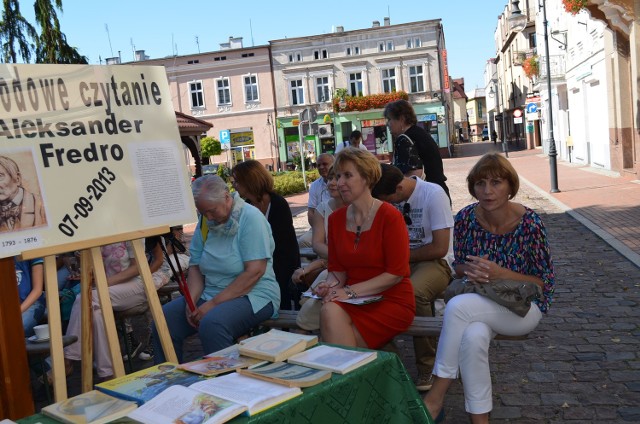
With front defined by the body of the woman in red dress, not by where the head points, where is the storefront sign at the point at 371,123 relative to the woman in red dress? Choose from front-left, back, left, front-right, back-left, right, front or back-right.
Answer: back-right

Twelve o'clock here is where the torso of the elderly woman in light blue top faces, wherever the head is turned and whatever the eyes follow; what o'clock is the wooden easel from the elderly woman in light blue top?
The wooden easel is roughly at 12 o'clock from the elderly woman in light blue top.

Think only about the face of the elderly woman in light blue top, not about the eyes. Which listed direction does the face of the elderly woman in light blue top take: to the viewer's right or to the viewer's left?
to the viewer's left

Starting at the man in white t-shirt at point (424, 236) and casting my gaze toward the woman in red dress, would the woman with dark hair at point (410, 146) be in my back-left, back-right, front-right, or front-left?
back-right

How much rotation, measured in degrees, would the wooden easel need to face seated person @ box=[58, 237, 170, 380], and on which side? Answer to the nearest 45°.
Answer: approximately 135° to its left

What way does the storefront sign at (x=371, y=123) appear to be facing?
toward the camera

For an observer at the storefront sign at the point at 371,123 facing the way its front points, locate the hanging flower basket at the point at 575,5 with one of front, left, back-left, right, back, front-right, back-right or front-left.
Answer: front

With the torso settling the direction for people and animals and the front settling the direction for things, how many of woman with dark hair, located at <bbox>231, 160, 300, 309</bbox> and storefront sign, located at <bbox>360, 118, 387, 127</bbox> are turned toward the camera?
1

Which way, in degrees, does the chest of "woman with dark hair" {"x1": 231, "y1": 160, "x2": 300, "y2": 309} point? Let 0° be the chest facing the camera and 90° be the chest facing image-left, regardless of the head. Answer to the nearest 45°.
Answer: approximately 90°

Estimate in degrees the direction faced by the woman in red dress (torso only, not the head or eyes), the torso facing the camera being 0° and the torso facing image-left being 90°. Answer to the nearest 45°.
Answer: approximately 45°

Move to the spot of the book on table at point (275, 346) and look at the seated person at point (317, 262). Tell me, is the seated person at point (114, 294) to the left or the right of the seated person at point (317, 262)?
left

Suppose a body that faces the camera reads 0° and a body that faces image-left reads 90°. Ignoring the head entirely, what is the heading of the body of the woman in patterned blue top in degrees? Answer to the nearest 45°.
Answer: approximately 45°

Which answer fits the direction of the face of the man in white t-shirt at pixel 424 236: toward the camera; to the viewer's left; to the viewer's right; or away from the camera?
to the viewer's left

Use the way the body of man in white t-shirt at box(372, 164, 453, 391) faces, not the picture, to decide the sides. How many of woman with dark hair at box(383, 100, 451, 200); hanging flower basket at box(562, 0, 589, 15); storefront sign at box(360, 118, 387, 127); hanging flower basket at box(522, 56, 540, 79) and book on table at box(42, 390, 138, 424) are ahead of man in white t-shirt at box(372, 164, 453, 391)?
1

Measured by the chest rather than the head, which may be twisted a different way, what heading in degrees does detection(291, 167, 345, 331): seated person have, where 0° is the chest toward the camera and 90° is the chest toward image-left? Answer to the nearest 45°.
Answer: approximately 45°

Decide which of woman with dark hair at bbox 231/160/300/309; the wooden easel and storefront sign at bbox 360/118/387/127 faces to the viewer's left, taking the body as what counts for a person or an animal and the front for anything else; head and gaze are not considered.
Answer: the woman with dark hair

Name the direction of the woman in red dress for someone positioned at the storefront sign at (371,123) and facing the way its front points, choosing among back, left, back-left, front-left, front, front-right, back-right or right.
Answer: front
